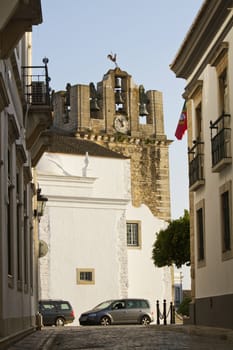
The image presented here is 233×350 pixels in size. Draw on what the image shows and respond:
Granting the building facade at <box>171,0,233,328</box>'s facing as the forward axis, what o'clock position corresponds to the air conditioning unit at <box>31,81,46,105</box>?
The air conditioning unit is roughly at 1 o'clock from the building facade.

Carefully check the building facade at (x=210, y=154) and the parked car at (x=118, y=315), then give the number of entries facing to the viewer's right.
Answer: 0

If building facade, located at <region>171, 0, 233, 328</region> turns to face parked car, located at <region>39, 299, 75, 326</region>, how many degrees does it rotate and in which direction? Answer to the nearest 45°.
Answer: approximately 90° to its right

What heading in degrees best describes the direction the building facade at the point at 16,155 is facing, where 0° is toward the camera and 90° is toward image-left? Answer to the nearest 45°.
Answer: approximately 270°

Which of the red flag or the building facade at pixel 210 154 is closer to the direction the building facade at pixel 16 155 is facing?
the building facade

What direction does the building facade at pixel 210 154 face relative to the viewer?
to the viewer's left
